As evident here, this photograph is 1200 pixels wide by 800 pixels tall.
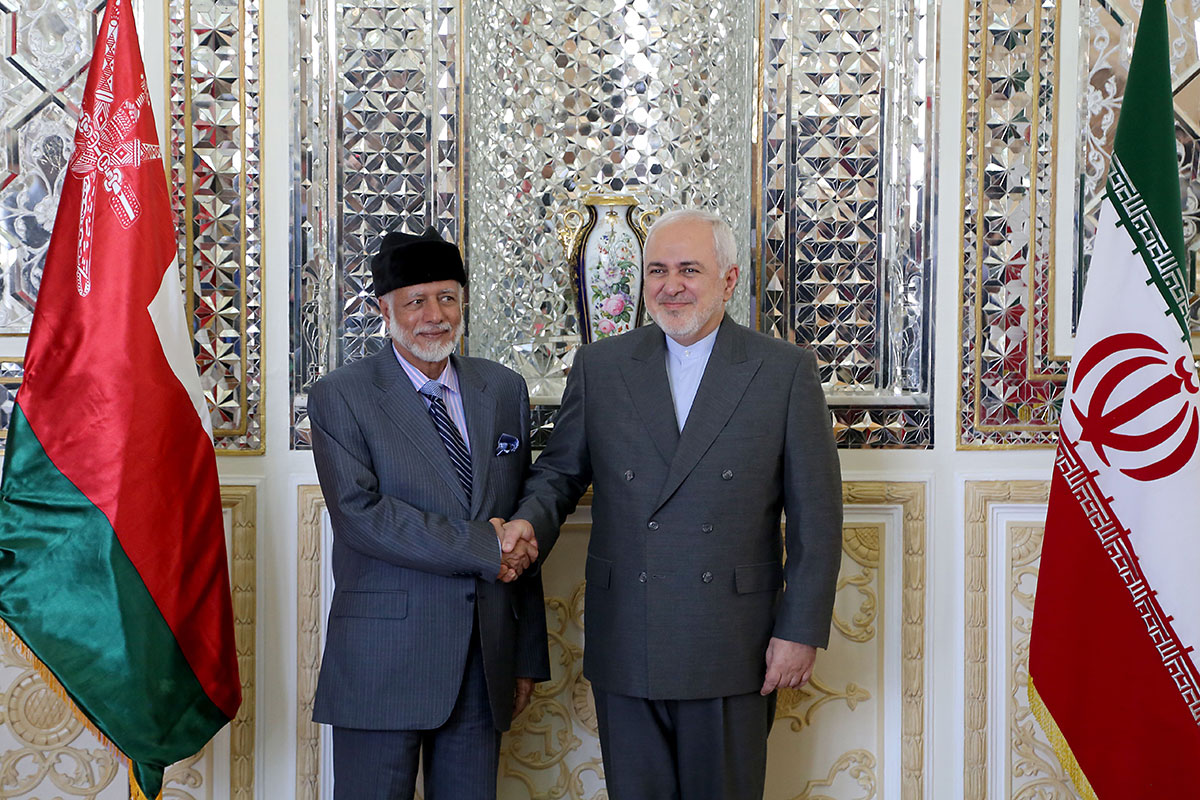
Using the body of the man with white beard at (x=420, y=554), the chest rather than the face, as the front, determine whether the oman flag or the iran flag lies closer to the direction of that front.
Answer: the iran flag

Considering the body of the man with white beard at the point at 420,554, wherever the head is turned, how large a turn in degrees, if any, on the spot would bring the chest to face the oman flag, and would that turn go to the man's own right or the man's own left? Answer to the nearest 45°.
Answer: approximately 135° to the man's own right

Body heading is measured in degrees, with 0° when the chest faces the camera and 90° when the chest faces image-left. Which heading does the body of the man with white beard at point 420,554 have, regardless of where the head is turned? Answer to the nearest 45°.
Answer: approximately 315°
